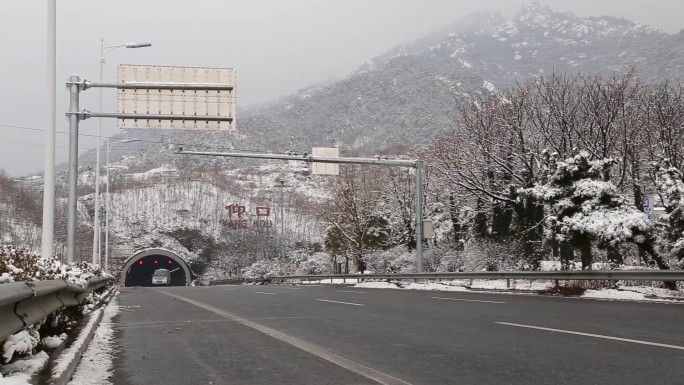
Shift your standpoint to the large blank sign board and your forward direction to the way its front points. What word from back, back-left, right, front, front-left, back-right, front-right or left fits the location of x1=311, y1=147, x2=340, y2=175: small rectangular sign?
front-right

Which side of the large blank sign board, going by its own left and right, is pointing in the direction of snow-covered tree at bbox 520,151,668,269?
right

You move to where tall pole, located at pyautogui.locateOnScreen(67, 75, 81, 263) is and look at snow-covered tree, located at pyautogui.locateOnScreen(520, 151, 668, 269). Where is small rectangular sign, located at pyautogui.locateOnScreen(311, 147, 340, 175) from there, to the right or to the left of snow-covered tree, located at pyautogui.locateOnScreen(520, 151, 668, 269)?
left

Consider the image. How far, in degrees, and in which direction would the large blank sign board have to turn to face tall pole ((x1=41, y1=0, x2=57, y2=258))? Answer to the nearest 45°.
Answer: approximately 135° to its left

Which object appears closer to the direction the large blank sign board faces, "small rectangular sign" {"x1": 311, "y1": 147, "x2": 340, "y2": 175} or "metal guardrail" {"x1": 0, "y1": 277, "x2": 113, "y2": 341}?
the small rectangular sign

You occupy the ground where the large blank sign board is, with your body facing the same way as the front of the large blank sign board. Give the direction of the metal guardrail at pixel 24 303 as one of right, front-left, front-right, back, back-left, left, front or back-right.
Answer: back

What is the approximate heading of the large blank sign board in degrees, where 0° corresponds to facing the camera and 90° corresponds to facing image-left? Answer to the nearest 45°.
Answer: approximately 180°

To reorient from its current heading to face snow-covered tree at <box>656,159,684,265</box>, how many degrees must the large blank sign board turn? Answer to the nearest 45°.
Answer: approximately 90° to its right
